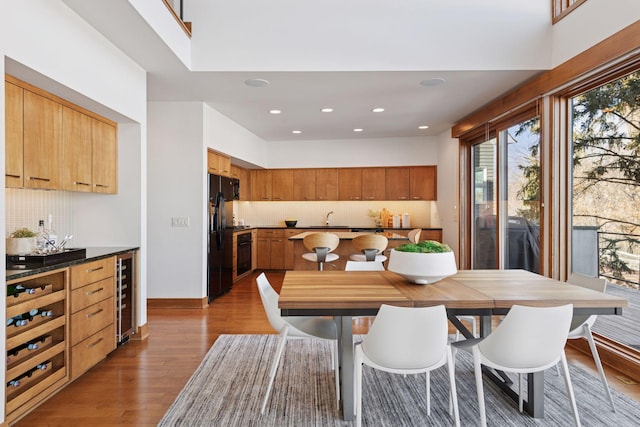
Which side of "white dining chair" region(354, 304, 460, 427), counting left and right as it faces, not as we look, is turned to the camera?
back

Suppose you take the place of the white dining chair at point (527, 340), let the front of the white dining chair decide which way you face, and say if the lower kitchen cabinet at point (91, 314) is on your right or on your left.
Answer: on your left

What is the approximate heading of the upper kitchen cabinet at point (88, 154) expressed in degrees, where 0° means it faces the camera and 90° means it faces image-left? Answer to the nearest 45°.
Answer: approximately 315°

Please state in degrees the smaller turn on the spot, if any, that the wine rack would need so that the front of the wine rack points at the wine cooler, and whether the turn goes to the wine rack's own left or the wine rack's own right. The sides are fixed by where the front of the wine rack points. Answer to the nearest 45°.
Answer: approximately 90° to the wine rack's own left

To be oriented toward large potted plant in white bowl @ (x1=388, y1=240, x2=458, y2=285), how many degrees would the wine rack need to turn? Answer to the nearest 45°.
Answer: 0° — it already faces it

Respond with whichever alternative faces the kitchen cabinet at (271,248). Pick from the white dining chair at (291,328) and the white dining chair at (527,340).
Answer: the white dining chair at (527,340)

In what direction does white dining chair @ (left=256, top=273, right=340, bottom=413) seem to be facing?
to the viewer's right

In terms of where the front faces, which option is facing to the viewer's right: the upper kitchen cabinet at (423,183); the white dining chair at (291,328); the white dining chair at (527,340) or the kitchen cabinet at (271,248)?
the white dining chair at (291,328)

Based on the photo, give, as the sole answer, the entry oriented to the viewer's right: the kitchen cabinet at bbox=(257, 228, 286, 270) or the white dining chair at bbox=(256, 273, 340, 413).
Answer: the white dining chair

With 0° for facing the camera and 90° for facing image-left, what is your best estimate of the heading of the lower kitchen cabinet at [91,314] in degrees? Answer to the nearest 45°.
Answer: approximately 315°

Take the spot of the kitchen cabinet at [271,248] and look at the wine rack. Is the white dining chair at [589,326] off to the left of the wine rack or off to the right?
left

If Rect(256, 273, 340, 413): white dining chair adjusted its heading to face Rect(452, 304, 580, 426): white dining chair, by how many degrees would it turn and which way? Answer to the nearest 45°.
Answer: approximately 45° to its right
